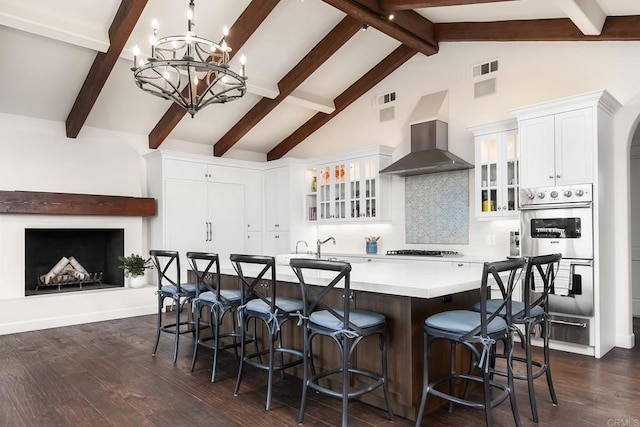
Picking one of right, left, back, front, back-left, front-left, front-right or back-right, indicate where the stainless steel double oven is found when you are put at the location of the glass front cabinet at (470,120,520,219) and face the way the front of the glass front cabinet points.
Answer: left

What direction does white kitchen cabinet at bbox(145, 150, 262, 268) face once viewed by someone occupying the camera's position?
facing the viewer and to the right of the viewer

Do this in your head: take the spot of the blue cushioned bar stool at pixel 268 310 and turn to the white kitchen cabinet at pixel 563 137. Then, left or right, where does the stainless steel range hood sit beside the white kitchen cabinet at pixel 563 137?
left

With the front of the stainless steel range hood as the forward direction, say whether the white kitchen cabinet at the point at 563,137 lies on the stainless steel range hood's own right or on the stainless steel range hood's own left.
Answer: on the stainless steel range hood's own left

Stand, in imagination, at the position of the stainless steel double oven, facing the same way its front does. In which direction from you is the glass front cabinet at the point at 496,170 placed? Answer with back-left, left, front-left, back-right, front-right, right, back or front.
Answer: right

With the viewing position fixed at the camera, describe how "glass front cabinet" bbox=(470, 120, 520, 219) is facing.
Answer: facing the viewer and to the left of the viewer

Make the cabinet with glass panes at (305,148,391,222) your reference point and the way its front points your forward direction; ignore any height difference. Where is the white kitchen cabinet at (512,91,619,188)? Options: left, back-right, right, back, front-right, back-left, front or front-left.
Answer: left

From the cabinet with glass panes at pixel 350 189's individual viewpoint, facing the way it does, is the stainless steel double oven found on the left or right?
on its left
